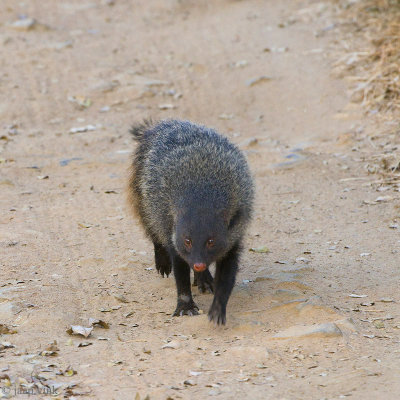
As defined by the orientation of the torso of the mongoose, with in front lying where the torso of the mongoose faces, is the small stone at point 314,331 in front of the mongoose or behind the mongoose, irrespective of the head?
in front

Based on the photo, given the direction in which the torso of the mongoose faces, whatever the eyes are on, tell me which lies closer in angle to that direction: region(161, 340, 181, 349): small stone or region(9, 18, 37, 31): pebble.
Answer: the small stone

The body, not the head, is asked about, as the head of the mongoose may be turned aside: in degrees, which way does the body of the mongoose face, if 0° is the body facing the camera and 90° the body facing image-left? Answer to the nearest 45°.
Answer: approximately 0°

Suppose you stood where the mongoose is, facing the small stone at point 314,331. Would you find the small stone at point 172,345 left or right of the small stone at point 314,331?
right

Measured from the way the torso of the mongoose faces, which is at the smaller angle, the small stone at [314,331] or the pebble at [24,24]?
the small stone

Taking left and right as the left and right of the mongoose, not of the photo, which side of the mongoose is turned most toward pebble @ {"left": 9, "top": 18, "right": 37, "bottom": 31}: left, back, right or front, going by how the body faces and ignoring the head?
back
